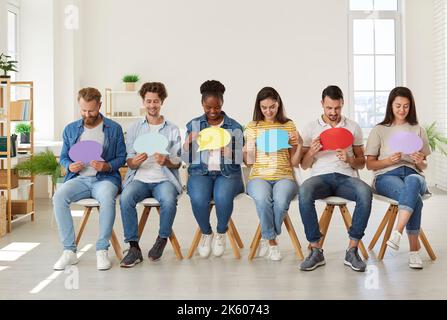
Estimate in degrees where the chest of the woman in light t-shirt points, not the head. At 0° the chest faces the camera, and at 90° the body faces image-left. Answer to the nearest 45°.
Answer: approximately 0°

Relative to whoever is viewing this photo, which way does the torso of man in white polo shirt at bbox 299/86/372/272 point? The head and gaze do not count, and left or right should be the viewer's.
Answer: facing the viewer

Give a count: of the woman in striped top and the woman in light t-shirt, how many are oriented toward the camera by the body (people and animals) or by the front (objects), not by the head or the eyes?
2

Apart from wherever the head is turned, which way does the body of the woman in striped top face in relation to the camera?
toward the camera

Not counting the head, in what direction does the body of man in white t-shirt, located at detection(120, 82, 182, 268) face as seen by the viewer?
toward the camera

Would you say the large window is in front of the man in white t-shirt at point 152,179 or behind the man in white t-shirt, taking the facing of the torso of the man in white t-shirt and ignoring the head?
behind

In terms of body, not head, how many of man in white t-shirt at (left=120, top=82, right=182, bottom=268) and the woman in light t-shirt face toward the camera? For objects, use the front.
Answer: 2

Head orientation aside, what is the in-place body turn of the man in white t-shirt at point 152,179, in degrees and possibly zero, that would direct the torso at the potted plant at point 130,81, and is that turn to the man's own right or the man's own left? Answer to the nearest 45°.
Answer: approximately 180°

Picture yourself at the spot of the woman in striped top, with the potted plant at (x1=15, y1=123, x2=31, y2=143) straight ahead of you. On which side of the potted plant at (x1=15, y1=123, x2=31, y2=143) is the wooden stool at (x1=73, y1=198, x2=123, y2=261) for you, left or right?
left
